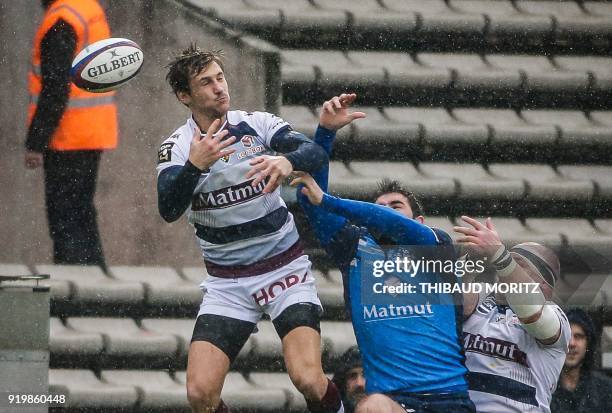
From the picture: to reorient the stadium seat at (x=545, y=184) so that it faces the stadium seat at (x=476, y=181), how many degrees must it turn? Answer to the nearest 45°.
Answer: approximately 90° to its right

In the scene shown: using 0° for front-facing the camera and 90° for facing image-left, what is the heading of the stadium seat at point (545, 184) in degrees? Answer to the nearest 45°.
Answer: approximately 315°

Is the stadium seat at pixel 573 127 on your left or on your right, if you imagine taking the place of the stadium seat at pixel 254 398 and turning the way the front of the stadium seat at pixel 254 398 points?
on your left

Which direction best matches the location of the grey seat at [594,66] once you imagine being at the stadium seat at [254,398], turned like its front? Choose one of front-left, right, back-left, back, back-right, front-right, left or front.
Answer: left

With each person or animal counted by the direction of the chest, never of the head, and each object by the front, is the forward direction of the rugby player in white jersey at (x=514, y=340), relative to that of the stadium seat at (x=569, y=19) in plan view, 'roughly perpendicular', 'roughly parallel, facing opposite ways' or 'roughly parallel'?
roughly parallel

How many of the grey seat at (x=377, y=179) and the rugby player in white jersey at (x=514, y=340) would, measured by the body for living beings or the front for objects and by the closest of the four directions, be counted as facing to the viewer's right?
0

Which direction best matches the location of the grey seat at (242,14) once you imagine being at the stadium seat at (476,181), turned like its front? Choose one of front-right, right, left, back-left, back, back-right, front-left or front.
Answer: back-right

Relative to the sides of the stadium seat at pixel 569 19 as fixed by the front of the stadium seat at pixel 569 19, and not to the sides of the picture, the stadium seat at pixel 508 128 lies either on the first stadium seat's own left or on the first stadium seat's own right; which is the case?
on the first stadium seat's own right
